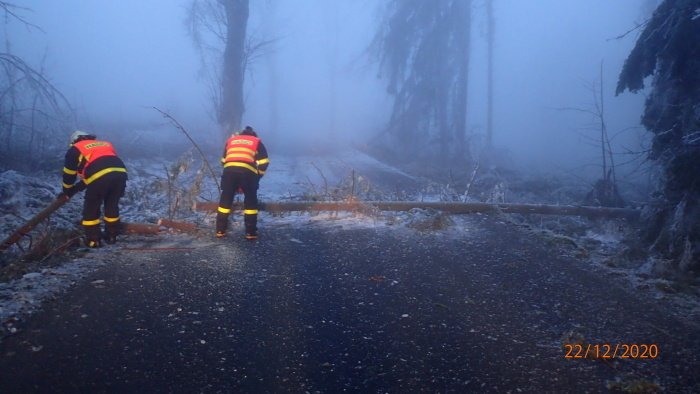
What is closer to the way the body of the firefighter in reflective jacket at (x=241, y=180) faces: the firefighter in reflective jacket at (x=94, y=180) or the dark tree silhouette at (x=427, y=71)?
the dark tree silhouette

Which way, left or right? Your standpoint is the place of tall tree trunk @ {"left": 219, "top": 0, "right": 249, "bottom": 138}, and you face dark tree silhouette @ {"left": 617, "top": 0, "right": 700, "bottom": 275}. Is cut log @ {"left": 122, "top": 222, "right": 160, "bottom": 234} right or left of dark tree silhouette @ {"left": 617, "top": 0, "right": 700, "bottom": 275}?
right

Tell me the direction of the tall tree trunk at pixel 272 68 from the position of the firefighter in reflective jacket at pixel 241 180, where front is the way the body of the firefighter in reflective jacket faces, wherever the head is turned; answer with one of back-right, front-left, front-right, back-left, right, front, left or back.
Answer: front

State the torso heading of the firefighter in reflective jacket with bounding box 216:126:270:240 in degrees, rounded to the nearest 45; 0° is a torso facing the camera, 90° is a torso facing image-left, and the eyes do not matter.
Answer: approximately 180°

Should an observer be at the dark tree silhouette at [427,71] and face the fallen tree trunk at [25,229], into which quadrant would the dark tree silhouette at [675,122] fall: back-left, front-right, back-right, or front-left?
front-left

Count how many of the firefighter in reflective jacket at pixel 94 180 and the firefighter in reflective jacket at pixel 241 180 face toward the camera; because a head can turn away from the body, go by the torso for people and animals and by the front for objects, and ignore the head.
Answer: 0

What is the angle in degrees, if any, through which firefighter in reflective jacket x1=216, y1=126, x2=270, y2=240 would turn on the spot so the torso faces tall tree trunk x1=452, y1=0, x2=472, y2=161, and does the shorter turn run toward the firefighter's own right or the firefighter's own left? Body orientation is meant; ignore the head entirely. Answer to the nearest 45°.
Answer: approximately 45° to the firefighter's own right

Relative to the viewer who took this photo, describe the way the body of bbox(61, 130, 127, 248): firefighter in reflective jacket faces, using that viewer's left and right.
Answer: facing away from the viewer and to the left of the viewer

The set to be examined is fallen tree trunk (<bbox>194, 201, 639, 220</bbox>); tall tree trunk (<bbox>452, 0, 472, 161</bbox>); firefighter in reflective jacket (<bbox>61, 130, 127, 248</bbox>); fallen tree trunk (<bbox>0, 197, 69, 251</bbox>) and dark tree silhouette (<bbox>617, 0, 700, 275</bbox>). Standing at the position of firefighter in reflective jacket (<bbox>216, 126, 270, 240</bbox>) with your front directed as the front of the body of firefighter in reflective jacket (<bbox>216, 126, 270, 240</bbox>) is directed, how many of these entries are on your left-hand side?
2

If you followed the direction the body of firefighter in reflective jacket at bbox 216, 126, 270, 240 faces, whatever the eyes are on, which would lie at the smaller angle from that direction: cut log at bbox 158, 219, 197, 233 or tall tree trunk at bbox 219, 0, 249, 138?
the tall tree trunk

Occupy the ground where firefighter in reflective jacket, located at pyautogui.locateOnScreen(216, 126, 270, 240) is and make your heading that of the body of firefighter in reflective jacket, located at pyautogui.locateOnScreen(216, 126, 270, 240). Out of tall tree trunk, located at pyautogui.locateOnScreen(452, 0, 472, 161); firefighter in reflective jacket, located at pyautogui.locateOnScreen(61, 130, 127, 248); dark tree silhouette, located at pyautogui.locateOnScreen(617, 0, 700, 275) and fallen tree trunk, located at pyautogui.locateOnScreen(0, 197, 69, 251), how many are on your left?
2

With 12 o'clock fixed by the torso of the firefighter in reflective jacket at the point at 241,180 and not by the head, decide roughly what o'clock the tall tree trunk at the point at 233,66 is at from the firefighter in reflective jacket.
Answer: The tall tree trunk is roughly at 12 o'clock from the firefighter in reflective jacket.

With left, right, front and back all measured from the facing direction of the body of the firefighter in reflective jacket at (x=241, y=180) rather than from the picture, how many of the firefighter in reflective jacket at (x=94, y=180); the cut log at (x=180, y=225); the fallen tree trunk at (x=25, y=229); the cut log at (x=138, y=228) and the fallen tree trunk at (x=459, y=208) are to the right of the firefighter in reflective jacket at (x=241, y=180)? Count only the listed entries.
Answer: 1
